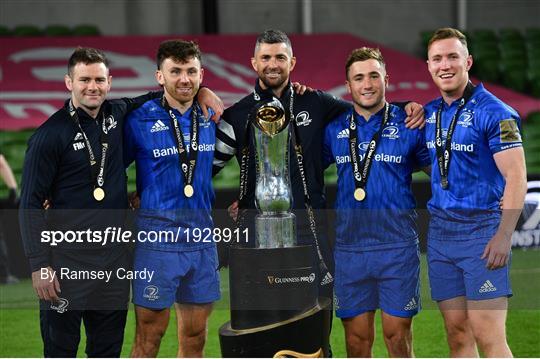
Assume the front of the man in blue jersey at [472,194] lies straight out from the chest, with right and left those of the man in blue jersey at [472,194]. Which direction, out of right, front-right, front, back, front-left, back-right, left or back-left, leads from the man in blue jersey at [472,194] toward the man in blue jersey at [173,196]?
front-right

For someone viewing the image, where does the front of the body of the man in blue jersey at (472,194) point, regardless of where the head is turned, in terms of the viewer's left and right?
facing the viewer and to the left of the viewer

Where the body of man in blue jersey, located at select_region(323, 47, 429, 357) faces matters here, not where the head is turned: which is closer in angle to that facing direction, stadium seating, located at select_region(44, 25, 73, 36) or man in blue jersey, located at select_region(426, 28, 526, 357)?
the man in blue jersey

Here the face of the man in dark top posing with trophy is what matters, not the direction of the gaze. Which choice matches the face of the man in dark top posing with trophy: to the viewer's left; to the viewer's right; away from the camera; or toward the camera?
toward the camera

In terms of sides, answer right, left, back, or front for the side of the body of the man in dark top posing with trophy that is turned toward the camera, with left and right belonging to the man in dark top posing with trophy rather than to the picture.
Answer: front

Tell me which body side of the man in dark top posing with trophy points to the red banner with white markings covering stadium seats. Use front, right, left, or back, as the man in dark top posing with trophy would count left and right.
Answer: back

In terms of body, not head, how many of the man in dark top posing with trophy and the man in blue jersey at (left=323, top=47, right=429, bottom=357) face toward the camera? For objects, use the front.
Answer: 2

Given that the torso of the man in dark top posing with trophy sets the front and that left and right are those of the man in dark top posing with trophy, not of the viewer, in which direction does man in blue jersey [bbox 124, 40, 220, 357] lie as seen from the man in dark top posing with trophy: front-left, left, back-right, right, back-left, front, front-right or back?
right

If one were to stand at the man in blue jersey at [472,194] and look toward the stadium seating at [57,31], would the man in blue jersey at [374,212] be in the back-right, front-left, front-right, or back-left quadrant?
front-left

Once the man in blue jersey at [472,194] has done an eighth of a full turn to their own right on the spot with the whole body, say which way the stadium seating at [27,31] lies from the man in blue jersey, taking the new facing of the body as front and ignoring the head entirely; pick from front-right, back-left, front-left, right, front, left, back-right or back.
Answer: front-right

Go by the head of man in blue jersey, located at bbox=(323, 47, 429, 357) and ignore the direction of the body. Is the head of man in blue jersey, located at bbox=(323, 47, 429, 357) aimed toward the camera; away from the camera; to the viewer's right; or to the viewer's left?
toward the camera

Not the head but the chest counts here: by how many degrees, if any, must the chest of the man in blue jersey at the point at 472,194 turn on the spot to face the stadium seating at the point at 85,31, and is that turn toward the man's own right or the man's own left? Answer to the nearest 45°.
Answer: approximately 90° to the man's own right

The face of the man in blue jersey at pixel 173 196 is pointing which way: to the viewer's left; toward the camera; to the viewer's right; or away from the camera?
toward the camera

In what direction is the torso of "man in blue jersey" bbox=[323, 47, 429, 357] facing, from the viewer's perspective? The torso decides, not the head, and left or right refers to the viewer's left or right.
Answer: facing the viewer

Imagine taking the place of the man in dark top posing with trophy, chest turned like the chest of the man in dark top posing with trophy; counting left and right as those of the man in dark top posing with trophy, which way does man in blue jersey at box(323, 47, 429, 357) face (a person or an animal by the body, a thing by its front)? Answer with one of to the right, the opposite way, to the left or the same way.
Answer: the same way
